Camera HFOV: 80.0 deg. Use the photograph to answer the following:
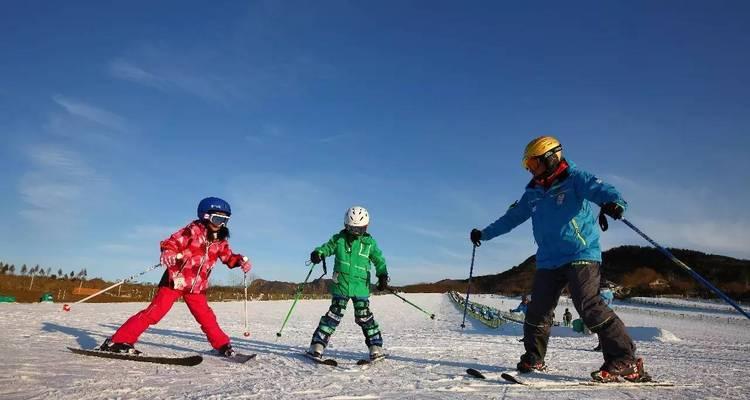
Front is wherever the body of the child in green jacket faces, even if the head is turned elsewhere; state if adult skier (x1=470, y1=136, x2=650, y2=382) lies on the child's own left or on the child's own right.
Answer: on the child's own left

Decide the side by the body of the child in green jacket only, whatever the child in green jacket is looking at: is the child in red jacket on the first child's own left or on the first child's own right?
on the first child's own right

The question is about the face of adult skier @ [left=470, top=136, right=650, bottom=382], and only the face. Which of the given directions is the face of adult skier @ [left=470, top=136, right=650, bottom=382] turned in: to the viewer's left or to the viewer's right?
to the viewer's left

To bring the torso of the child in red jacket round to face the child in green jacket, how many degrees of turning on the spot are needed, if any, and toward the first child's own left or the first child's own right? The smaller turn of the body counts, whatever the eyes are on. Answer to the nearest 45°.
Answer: approximately 45° to the first child's own left

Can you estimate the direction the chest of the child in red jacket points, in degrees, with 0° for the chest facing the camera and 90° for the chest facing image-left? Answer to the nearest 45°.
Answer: approximately 315°

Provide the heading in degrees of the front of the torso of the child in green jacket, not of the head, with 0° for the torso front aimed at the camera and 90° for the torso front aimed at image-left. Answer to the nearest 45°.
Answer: approximately 0°
